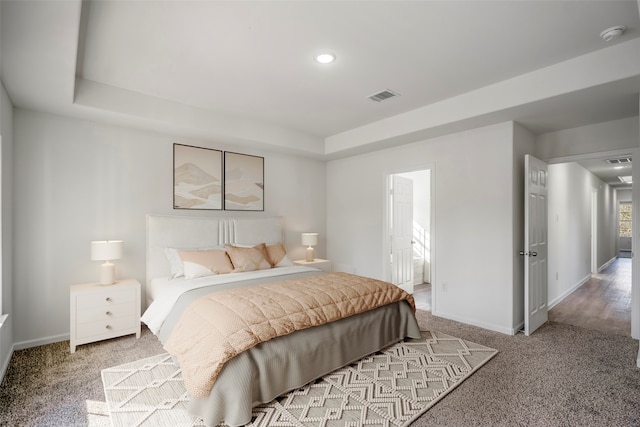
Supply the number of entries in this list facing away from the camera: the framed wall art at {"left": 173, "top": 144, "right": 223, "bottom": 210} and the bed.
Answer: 0

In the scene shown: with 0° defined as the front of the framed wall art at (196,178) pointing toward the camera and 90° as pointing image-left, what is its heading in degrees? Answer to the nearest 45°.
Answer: approximately 315°

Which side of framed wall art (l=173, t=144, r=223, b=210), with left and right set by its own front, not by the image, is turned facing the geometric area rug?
front

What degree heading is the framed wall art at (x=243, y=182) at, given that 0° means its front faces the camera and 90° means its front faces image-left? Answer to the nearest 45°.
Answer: approximately 315°

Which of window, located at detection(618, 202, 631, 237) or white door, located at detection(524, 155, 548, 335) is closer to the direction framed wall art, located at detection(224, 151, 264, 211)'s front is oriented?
the white door

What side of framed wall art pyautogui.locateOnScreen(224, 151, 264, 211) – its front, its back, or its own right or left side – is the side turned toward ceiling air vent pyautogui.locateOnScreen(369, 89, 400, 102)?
front

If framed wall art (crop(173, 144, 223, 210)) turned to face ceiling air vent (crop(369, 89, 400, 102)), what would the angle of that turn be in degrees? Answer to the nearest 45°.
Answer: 0° — it already faces it

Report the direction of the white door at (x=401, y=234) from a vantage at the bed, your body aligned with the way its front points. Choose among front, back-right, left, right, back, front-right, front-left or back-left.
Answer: left

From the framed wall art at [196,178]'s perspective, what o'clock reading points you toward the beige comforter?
The beige comforter is roughly at 1 o'clock from the framed wall art.

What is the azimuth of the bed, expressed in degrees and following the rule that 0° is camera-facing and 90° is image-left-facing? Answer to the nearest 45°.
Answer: approximately 315°
